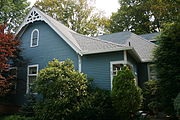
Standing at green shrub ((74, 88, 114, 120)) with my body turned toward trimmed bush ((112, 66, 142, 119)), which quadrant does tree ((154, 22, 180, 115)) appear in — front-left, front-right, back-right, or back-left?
front-left

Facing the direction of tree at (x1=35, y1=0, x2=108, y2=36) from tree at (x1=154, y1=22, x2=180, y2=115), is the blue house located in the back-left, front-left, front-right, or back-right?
front-left
